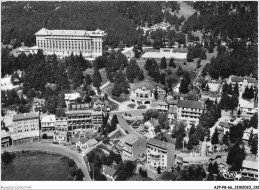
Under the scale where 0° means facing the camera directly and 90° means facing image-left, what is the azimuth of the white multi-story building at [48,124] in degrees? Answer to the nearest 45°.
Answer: approximately 0°

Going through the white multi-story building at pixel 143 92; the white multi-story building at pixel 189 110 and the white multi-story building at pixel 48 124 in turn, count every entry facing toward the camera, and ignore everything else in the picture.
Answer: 3

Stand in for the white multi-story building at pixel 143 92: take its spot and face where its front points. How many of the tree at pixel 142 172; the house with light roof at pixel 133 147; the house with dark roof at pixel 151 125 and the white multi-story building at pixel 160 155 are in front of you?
4

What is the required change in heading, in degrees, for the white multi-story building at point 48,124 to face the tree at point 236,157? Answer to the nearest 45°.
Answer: approximately 45° to its left

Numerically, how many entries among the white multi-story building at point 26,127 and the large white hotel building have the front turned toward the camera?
2

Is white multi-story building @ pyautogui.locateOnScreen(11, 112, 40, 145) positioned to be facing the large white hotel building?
no

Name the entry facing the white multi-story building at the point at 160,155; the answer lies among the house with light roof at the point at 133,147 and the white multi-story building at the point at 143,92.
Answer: the white multi-story building at the point at 143,92

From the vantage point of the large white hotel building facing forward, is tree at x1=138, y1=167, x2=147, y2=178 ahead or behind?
ahead

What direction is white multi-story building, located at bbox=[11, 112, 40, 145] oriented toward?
toward the camera

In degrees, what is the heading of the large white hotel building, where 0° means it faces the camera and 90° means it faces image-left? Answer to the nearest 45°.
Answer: approximately 0°

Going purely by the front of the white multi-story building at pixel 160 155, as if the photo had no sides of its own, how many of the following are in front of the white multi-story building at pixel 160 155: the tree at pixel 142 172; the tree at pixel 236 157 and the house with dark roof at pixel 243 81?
1

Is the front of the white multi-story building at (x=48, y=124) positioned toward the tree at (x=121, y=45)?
no

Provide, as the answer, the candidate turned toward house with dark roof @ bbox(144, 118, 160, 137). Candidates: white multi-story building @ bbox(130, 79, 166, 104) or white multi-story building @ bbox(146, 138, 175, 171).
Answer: white multi-story building @ bbox(130, 79, 166, 104)

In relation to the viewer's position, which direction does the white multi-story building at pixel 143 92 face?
facing the viewer

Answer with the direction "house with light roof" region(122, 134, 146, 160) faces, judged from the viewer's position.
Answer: facing the viewer and to the left of the viewer

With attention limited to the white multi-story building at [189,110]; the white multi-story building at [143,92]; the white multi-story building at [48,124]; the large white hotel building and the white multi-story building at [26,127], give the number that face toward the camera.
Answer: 5

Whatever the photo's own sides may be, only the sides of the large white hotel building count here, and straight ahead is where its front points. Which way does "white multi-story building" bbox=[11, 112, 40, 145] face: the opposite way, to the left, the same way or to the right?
the same way

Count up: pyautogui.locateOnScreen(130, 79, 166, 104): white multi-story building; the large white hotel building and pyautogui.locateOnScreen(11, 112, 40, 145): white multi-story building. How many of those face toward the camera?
3

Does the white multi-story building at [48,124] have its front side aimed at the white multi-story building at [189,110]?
no
